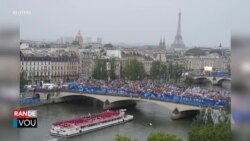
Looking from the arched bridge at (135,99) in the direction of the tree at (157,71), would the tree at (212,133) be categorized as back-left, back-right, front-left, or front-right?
back-right

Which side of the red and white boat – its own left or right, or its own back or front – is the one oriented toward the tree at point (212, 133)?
right

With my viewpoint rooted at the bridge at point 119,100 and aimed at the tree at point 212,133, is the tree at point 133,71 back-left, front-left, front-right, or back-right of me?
back-left

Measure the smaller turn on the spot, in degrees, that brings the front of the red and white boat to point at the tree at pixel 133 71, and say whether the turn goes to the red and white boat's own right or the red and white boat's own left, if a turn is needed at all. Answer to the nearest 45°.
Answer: approximately 45° to the red and white boat's own left

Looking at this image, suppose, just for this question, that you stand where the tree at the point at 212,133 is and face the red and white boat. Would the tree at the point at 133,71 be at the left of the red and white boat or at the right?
right

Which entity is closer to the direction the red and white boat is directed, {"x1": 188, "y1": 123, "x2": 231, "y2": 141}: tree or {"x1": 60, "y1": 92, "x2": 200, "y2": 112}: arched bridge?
the arched bridge

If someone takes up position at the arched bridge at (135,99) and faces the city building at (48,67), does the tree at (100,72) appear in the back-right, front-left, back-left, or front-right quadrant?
front-right

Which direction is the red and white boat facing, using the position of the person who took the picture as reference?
facing away from the viewer and to the right of the viewer

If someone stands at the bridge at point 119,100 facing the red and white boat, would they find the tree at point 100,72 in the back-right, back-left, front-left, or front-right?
back-right
